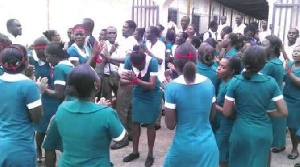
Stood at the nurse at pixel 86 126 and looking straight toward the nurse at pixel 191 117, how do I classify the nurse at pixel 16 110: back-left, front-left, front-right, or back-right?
back-left

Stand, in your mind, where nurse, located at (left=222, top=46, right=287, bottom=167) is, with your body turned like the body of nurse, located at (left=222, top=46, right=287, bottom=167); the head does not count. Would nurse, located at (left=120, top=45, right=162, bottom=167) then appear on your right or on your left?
on your left

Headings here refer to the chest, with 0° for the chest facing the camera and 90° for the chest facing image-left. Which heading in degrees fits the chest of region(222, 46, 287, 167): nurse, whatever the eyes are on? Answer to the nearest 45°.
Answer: approximately 180°

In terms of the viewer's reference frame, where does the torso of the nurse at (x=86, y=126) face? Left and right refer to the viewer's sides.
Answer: facing away from the viewer

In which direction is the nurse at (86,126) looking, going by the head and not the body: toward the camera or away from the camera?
away from the camera

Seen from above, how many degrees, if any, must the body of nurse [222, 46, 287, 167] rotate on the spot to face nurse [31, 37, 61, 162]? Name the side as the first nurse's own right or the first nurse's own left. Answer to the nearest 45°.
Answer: approximately 90° to the first nurse's own left

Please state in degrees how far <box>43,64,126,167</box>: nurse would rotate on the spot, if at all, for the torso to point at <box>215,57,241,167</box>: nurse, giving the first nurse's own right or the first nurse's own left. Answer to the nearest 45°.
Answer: approximately 45° to the first nurse's own right

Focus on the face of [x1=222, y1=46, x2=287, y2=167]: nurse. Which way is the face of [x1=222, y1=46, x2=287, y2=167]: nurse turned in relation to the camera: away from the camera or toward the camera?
away from the camera

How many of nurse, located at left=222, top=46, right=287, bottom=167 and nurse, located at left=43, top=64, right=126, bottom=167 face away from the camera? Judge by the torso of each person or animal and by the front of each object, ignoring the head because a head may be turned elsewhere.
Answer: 2

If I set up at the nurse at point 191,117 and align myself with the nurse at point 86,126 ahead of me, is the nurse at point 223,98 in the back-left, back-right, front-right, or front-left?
back-right

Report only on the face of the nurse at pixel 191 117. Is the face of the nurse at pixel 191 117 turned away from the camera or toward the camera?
away from the camera
